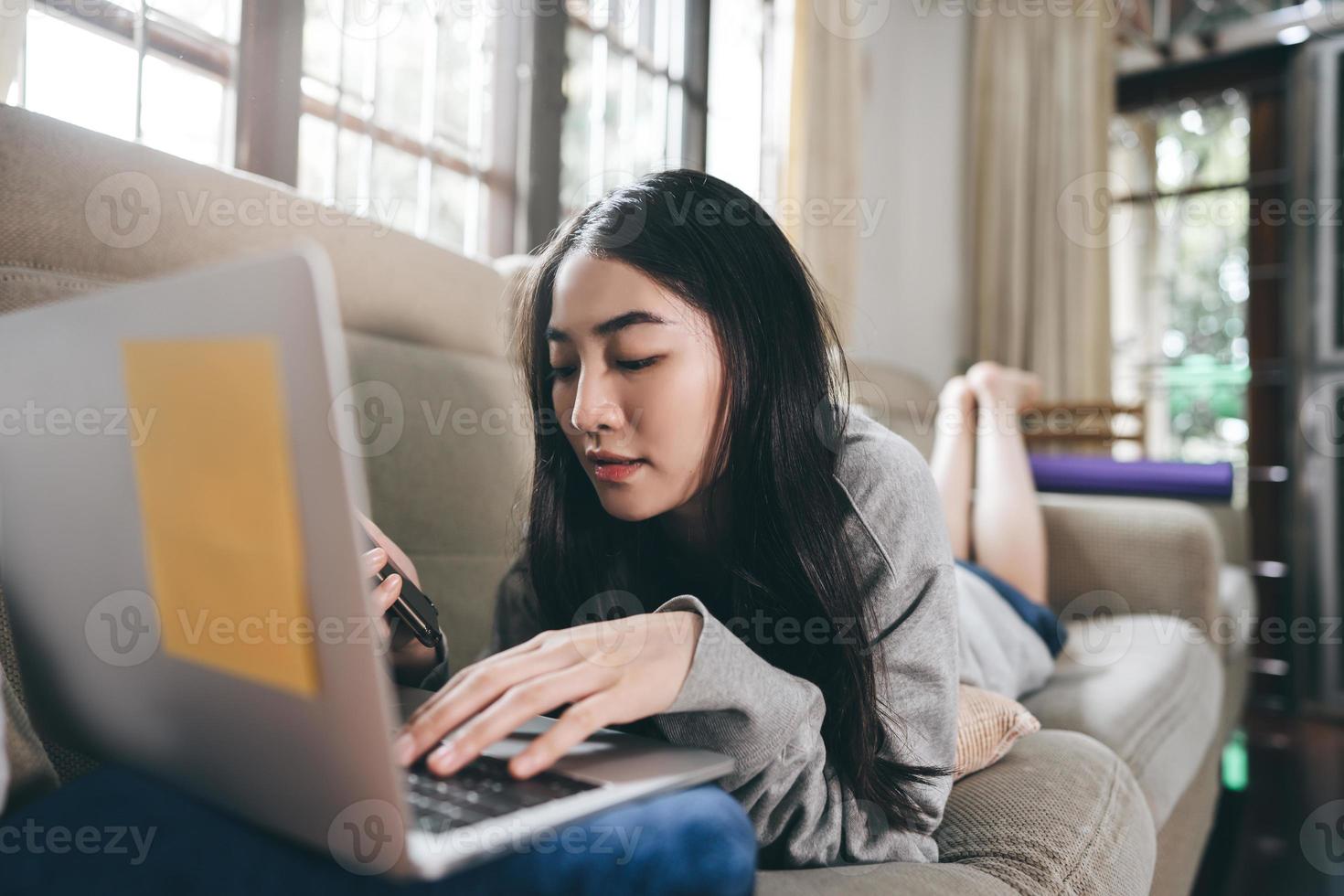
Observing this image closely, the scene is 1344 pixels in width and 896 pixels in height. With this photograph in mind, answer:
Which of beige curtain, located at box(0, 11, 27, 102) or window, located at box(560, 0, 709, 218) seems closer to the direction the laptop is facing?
the window

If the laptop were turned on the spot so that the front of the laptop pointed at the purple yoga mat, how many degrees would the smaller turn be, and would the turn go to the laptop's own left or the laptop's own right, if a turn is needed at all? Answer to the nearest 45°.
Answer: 0° — it already faces it

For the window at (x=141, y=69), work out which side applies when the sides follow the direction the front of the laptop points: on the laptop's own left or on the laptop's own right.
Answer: on the laptop's own left

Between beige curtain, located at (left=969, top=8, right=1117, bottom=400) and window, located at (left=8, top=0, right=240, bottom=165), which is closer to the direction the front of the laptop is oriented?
the beige curtain

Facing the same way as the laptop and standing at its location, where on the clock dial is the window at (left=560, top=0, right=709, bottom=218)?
The window is roughly at 11 o'clock from the laptop.

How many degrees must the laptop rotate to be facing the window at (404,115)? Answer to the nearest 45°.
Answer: approximately 45° to its left

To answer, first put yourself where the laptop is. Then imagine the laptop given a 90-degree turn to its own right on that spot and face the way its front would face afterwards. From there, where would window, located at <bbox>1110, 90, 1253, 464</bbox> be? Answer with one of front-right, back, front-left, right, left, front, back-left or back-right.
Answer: left

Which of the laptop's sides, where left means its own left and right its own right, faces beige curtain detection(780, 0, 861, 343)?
front

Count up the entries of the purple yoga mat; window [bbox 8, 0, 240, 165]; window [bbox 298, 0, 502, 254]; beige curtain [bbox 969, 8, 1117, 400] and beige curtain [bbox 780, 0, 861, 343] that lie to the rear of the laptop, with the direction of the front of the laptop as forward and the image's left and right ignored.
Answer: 0

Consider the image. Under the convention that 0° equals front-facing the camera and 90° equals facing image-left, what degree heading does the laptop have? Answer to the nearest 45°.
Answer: approximately 225°

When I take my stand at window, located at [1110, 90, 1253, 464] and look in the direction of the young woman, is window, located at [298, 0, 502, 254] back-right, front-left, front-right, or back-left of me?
front-right

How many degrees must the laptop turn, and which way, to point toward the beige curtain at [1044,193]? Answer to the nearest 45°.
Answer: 0° — it already faces it
